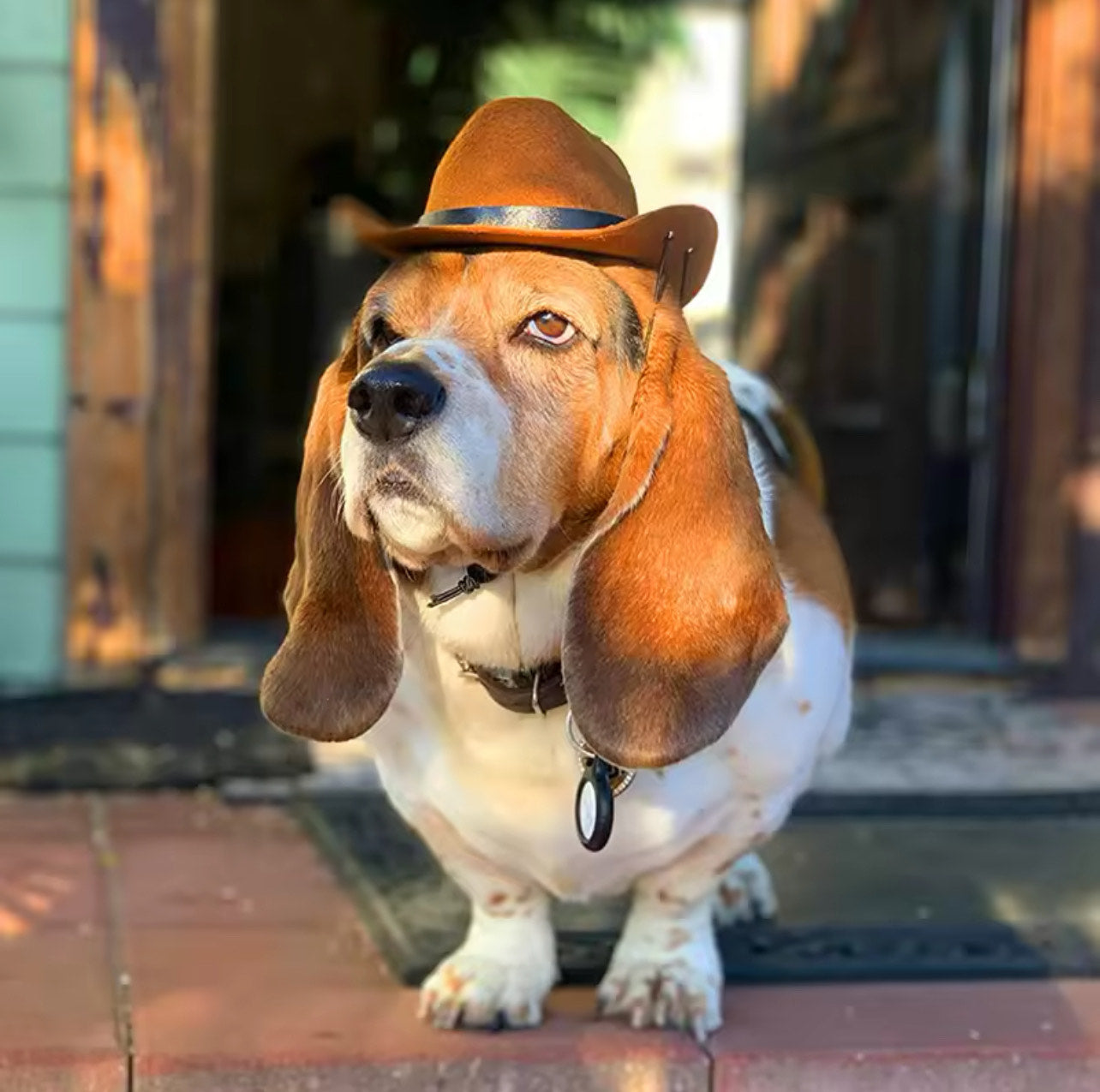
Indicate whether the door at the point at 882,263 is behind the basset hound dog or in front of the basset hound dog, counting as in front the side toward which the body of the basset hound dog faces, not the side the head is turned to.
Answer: behind

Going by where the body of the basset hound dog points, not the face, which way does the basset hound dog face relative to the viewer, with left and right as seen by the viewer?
facing the viewer and to the left of the viewer
